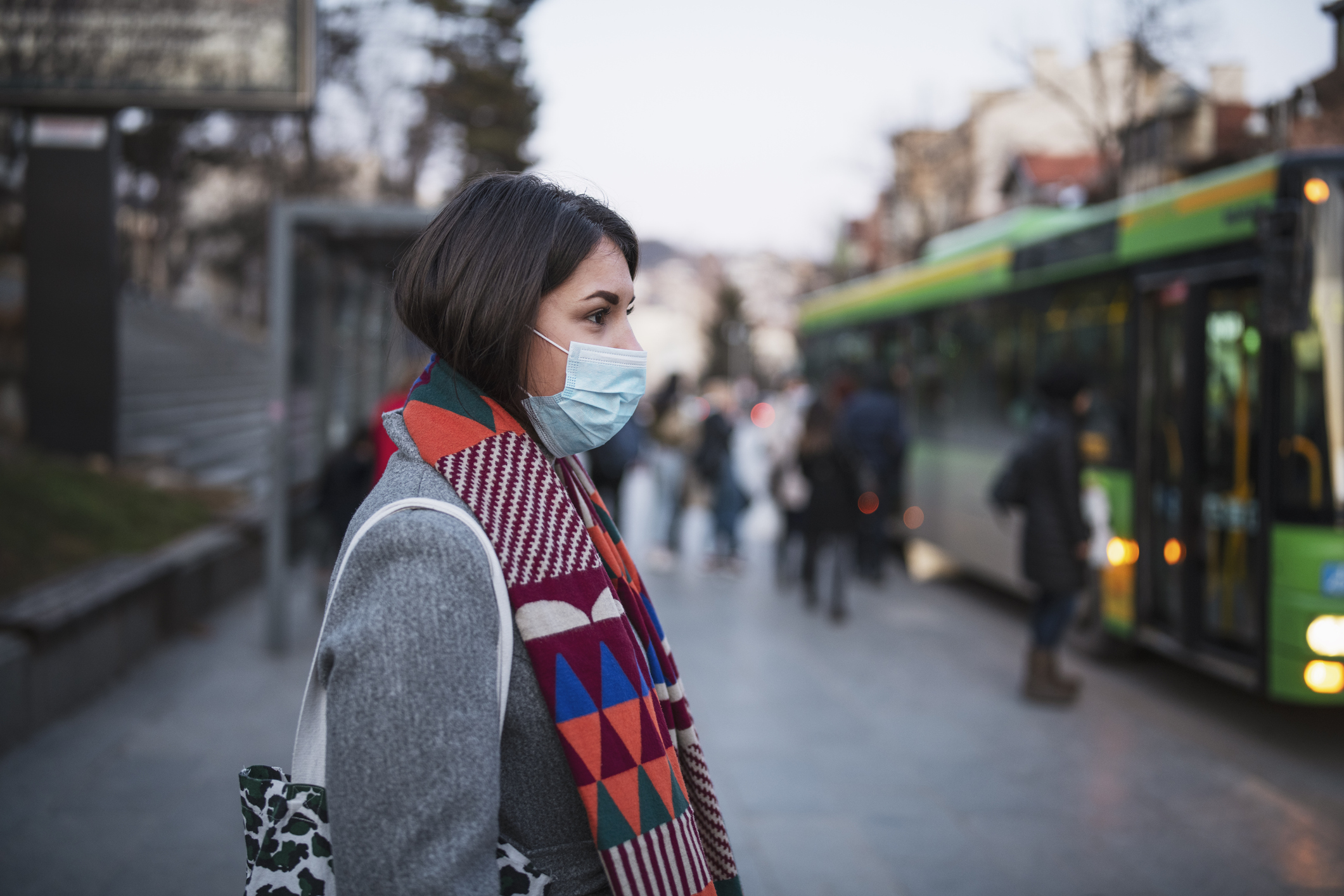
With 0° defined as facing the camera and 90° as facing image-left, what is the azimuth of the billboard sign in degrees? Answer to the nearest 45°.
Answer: approximately 0°

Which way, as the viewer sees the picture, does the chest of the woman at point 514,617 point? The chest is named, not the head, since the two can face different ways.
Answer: to the viewer's right

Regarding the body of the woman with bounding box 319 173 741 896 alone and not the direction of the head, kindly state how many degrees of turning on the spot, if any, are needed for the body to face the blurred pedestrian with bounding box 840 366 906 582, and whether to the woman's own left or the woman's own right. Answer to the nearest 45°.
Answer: approximately 90° to the woman's own left

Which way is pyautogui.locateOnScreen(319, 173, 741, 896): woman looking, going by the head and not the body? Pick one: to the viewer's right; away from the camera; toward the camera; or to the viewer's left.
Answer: to the viewer's right
